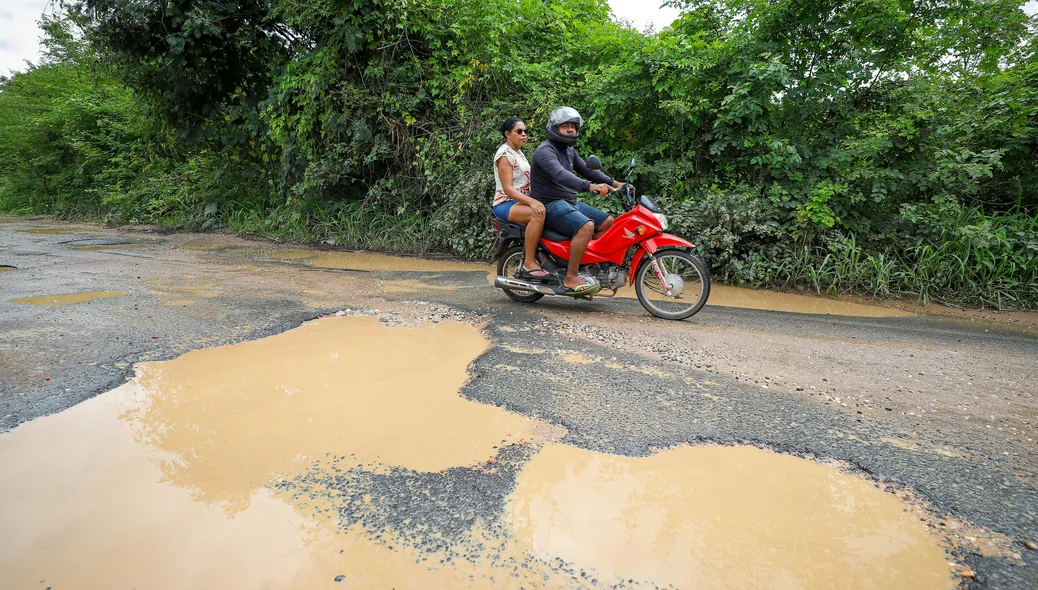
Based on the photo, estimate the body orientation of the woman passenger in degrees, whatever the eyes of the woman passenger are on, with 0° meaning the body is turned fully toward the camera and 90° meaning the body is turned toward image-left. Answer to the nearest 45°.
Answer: approximately 270°
